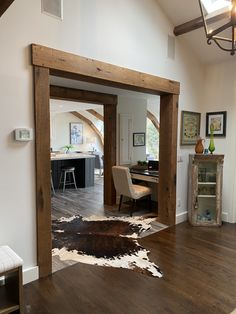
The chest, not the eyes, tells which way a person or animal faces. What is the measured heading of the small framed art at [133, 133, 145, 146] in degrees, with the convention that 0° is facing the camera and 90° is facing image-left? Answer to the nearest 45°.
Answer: approximately 0°

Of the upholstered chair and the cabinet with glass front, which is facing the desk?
the upholstered chair

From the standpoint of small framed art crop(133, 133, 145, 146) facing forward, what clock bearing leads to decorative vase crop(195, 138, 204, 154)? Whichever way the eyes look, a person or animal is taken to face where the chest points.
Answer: The decorative vase is roughly at 11 o'clock from the small framed art.

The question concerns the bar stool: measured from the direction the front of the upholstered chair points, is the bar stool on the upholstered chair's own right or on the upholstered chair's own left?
on the upholstered chair's own left

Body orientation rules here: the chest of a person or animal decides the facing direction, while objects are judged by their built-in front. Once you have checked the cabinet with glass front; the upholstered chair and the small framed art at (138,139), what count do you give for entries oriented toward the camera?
2

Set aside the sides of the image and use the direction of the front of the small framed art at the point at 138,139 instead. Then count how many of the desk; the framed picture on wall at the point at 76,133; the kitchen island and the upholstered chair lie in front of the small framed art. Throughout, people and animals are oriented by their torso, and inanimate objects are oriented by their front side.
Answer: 2

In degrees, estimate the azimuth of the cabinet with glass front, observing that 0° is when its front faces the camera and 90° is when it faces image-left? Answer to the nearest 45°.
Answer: approximately 0°

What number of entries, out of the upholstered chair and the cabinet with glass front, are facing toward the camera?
1

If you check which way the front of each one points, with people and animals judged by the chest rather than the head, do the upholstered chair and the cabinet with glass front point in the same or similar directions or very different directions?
very different directions

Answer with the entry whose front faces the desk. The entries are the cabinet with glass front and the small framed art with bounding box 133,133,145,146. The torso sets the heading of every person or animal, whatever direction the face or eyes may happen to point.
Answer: the small framed art

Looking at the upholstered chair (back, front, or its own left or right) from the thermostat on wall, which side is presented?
back

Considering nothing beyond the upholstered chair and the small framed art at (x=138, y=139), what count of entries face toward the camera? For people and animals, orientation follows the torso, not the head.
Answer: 1

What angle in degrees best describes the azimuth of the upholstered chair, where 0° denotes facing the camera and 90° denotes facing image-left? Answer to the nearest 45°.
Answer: approximately 225°
